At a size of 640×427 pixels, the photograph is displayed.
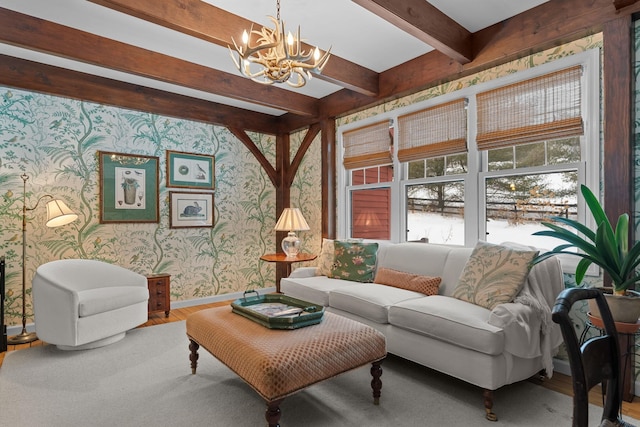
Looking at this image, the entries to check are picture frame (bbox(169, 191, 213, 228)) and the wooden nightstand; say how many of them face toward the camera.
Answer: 2

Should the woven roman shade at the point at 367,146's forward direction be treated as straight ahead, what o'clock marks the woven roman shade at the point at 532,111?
the woven roman shade at the point at 532,111 is roughly at 9 o'clock from the woven roman shade at the point at 367,146.

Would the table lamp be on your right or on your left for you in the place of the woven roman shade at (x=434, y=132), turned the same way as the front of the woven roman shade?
on your right

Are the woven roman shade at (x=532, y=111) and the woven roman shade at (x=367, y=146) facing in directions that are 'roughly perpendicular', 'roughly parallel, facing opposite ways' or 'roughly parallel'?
roughly parallel

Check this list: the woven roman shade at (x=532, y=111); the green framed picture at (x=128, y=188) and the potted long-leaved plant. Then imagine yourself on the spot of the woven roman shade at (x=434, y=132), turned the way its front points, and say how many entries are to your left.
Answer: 2

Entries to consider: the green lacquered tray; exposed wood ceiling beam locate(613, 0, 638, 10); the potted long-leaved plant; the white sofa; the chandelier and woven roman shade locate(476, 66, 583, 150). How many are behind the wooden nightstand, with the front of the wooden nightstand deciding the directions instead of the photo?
0

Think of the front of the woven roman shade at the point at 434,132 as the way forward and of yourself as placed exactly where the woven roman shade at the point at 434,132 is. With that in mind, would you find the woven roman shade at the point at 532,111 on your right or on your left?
on your left

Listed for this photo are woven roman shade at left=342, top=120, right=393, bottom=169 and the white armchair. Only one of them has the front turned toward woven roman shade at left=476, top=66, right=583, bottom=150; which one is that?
the white armchair

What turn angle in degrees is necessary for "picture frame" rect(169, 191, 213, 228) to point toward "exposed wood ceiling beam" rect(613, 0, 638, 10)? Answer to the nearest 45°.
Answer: approximately 45° to its left

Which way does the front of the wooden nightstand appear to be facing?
toward the camera

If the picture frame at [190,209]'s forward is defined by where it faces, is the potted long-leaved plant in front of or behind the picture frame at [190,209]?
in front

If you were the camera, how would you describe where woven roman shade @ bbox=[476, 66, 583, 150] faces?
facing the viewer and to the left of the viewer

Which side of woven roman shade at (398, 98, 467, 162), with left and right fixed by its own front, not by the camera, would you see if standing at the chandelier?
front

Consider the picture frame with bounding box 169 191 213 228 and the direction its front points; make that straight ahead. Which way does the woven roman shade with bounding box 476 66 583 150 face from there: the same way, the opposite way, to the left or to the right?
to the right

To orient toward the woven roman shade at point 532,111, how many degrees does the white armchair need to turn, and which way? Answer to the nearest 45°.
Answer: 0° — it already faces it
